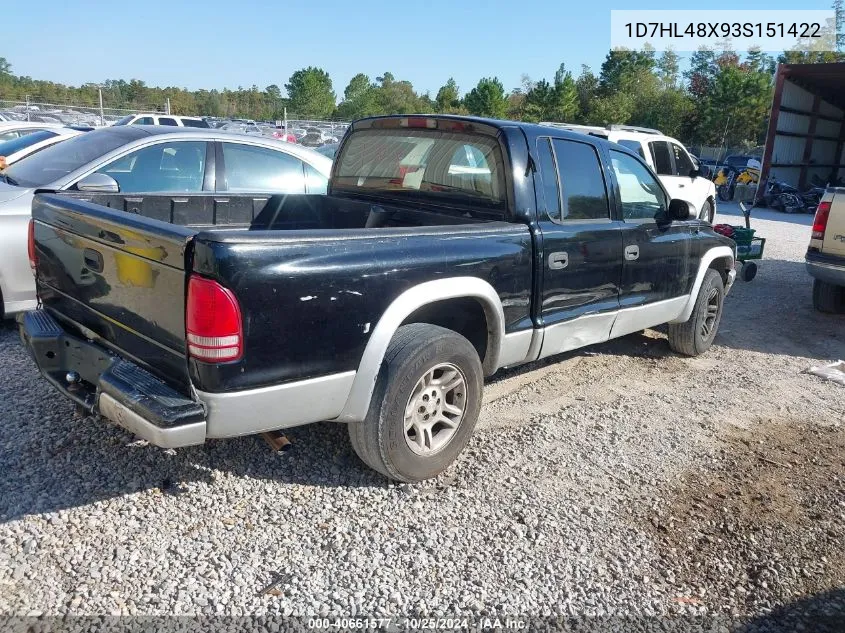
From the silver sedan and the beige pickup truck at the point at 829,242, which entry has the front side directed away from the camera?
the beige pickup truck

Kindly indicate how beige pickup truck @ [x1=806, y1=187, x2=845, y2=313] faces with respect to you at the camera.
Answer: facing away from the viewer

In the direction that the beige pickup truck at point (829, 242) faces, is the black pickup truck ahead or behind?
behind

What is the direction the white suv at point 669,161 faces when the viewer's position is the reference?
facing away from the viewer and to the right of the viewer

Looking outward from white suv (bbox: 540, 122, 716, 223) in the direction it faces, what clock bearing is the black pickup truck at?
The black pickup truck is roughly at 5 o'clock from the white suv.

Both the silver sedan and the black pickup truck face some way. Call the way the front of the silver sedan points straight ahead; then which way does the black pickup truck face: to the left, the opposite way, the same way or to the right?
the opposite way

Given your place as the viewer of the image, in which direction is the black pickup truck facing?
facing away from the viewer and to the right of the viewer

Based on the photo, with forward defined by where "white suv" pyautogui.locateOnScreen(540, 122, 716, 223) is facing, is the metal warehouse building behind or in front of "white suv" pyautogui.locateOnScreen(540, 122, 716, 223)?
in front

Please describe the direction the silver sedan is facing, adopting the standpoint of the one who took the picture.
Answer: facing the viewer and to the left of the viewer

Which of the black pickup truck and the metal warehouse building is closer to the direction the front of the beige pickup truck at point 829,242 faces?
the metal warehouse building
